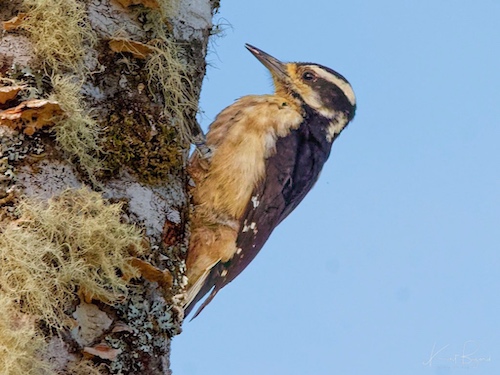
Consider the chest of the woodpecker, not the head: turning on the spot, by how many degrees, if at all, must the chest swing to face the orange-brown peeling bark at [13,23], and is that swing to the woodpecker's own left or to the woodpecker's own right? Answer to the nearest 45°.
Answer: approximately 45° to the woodpecker's own left

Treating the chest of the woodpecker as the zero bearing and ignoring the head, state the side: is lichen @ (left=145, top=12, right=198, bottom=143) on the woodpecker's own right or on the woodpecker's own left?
on the woodpecker's own left

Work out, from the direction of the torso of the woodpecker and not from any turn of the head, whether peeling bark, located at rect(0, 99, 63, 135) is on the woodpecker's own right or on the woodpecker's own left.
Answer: on the woodpecker's own left

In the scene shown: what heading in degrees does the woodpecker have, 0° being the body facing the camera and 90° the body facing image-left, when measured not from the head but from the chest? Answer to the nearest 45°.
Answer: approximately 90°

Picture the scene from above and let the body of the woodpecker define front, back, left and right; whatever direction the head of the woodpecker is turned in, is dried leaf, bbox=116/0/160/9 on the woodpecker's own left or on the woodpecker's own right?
on the woodpecker's own left
